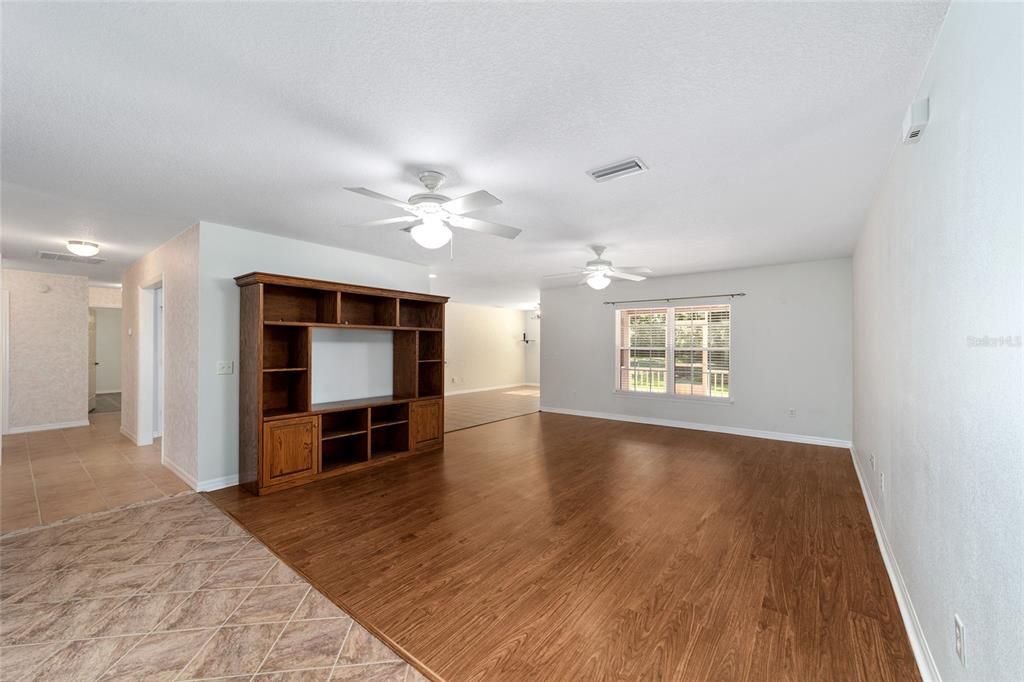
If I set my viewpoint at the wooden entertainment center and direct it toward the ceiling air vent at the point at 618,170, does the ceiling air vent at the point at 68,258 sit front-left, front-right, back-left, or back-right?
back-right

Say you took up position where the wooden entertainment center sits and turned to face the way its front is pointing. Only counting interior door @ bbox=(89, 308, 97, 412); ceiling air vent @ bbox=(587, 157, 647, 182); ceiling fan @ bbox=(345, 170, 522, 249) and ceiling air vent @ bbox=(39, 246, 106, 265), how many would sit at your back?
2

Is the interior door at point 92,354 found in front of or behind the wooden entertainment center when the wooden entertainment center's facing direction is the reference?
behind

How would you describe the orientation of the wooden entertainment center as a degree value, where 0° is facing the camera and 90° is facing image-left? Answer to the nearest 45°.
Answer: approximately 315°

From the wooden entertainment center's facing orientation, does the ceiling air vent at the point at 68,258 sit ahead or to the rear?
to the rear

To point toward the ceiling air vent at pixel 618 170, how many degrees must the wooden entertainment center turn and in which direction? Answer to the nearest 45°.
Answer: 0° — it already faces it

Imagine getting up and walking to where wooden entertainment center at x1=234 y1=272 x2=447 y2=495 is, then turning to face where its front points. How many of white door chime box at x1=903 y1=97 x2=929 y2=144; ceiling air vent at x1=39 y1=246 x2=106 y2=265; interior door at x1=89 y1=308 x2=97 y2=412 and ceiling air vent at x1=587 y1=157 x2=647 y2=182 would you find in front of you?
2

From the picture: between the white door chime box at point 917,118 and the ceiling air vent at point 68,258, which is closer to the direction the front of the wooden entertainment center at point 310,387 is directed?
the white door chime box
